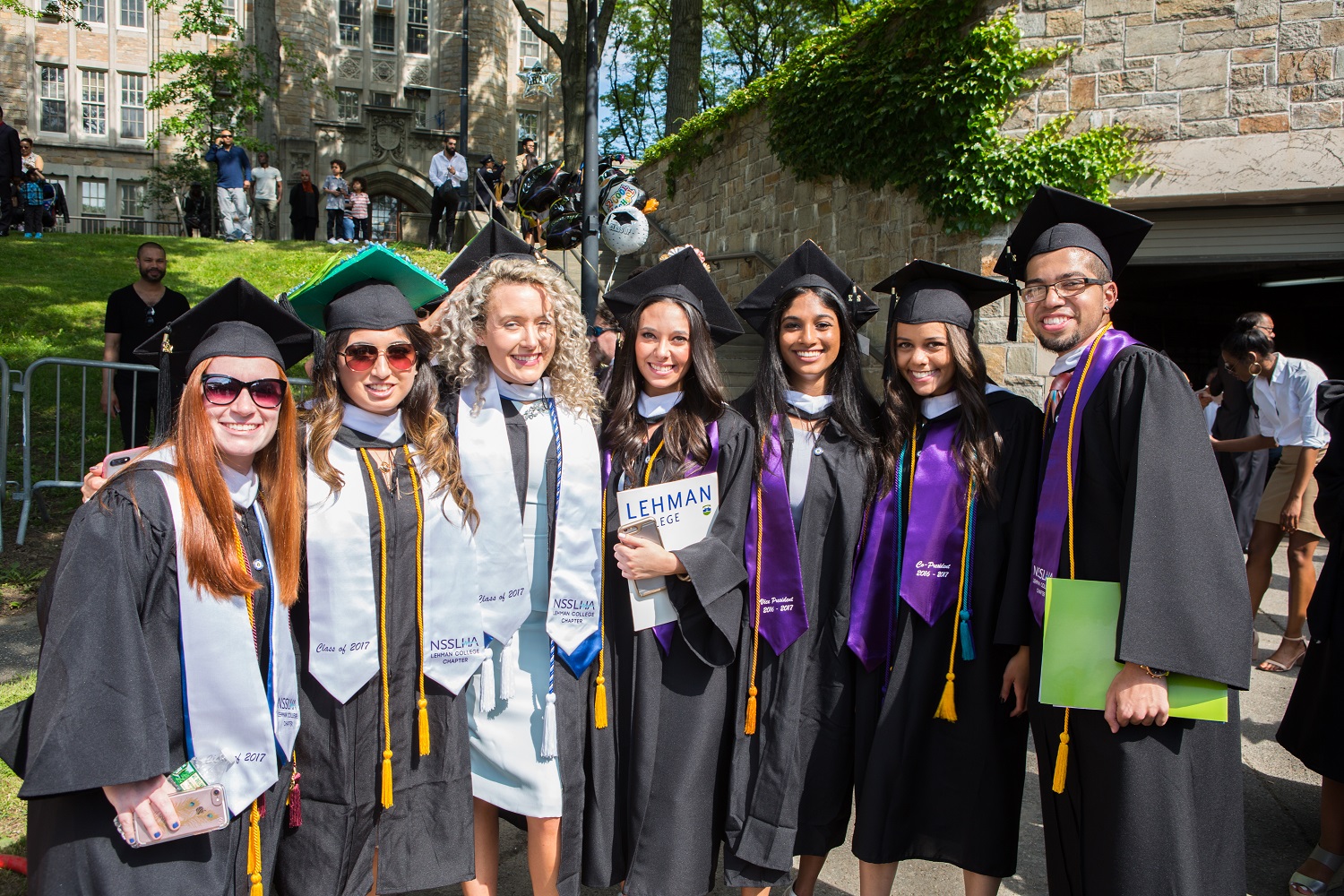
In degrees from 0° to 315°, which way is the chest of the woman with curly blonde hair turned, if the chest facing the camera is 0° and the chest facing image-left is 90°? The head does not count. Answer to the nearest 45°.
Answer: approximately 0°

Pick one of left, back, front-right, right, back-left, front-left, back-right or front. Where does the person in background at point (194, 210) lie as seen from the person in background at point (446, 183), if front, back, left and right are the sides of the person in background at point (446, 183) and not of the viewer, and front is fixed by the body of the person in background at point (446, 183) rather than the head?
back-right

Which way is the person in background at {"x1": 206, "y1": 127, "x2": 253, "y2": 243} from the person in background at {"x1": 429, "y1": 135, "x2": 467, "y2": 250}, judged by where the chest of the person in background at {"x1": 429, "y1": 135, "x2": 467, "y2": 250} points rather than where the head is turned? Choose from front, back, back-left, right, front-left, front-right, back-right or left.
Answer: right

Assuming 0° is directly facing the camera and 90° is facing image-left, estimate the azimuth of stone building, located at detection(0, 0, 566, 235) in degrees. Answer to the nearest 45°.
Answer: approximately 0°

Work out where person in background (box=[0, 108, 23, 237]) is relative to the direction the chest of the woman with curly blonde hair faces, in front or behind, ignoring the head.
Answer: behind

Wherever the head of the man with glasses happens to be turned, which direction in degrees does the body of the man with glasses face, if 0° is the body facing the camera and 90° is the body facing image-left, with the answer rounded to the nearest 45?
approximately 45°

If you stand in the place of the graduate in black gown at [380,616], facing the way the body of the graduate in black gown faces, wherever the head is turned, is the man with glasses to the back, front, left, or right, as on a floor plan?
left

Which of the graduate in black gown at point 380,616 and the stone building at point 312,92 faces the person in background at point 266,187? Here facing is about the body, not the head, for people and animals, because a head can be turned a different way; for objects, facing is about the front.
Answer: the stone building

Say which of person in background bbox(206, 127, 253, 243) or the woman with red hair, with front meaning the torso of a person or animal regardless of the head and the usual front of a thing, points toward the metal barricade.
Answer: the person in background
